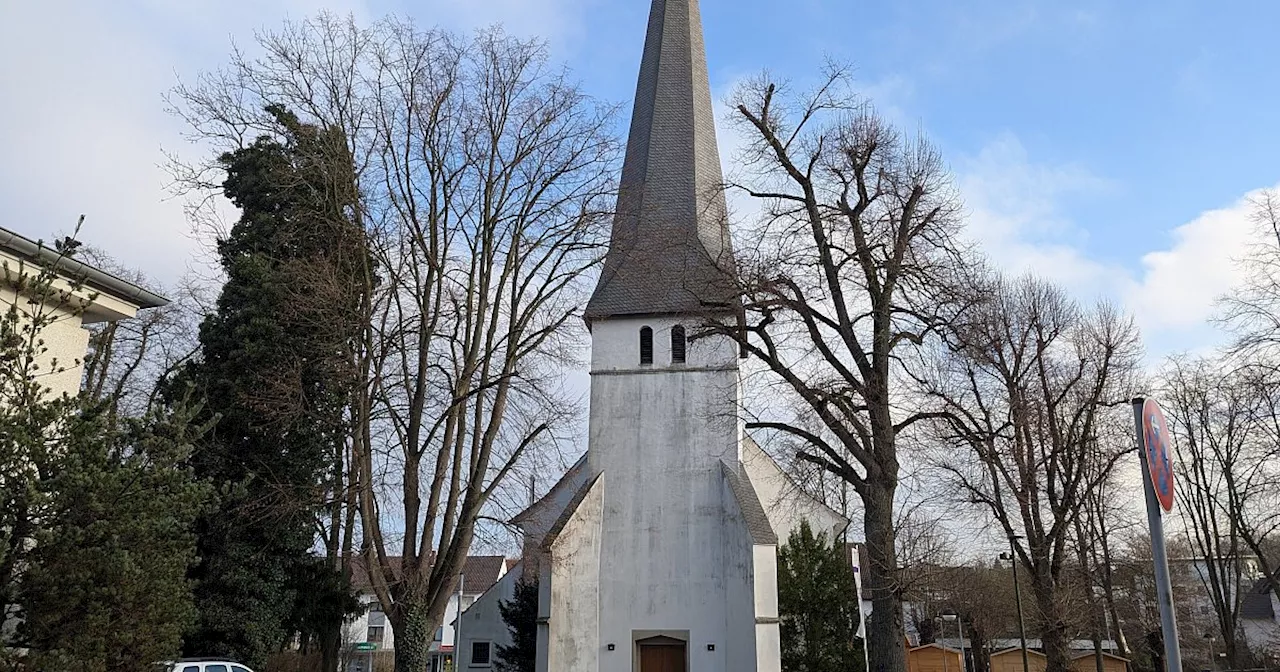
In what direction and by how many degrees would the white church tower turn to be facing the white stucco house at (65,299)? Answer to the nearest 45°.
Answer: approximately 45° to its right

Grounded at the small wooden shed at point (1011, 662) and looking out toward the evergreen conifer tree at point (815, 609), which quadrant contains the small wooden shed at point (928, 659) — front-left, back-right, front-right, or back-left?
front-right

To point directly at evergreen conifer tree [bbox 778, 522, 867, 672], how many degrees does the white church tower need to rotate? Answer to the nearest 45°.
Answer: approximately 135° to its left

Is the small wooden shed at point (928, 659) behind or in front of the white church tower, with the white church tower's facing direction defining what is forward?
behind

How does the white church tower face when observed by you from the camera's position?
facing the viewer

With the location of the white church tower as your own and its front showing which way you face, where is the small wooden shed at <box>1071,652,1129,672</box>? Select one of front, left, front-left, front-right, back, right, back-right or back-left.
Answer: back-left

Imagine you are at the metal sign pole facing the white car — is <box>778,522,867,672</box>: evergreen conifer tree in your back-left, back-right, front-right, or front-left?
front-right

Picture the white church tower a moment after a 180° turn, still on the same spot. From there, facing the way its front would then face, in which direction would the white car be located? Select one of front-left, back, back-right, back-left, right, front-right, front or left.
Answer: back-left

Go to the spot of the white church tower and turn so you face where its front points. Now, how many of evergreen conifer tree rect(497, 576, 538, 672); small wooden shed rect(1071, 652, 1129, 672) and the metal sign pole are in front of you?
1

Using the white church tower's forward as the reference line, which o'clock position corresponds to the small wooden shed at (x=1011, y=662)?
The small wooden shed is roughly at 7 o'clock from the white church tower.

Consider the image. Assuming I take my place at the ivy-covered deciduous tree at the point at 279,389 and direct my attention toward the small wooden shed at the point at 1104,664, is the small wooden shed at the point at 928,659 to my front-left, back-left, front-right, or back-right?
front-left

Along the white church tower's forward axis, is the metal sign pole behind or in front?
in front

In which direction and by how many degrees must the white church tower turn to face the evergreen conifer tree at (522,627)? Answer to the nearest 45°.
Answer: approximately 135° to its right

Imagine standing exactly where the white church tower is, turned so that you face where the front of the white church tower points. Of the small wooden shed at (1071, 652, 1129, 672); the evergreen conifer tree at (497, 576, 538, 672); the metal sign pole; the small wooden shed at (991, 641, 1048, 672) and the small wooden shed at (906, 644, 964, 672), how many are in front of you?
1
